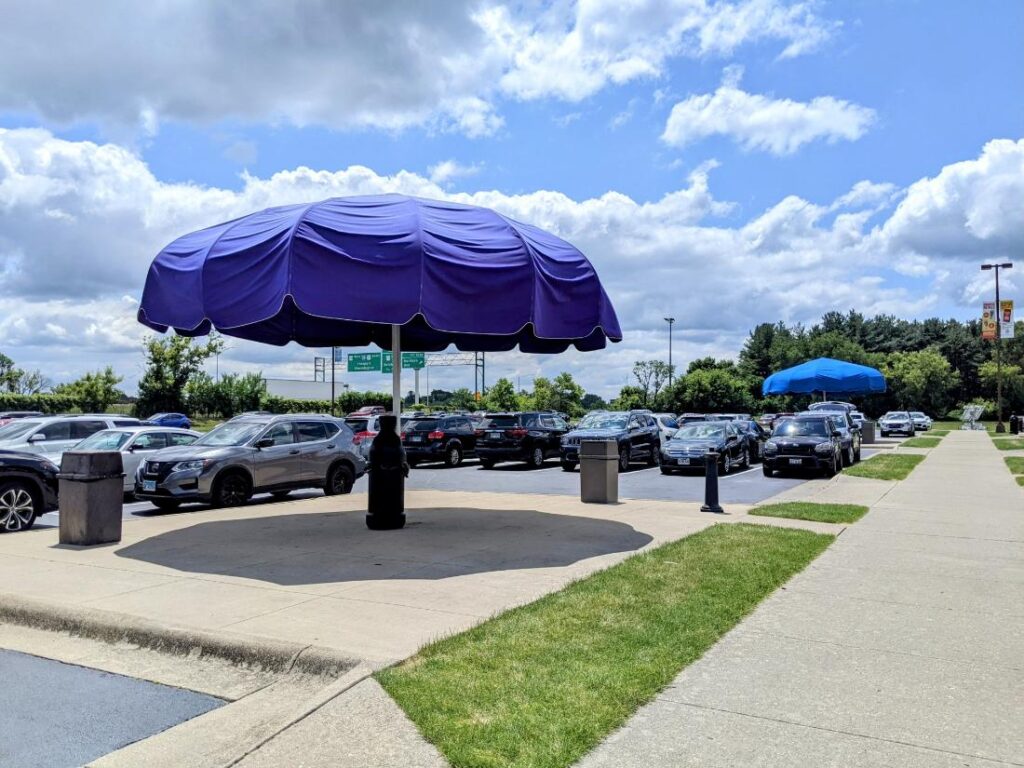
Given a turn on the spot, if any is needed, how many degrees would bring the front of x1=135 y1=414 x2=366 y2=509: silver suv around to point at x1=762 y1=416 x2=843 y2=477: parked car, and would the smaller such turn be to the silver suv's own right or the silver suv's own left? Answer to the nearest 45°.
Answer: approximately 135° to the silver suv's own left

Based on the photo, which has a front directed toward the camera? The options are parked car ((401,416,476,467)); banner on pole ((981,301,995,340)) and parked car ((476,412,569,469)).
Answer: the banner on pole

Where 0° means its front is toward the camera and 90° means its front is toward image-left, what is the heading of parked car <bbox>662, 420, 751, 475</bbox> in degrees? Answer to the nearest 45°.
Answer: approximately 45°

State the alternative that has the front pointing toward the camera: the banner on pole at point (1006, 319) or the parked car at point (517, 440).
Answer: the banner on pole

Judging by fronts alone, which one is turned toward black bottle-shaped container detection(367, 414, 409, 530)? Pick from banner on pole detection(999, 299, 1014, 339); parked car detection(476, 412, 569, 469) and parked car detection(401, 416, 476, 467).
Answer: the banner on pole

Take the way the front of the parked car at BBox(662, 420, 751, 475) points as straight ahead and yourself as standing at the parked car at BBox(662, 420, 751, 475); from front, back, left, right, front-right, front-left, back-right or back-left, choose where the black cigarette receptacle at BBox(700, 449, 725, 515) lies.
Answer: front-left

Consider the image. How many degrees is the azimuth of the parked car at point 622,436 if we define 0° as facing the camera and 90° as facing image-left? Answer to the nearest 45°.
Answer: approximately 45°

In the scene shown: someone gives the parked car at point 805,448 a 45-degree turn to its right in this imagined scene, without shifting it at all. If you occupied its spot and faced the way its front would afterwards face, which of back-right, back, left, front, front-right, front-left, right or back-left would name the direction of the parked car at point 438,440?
front-right

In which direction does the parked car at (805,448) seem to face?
toward the camera

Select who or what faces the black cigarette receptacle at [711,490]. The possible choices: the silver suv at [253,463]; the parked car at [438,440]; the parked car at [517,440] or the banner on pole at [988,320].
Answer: the banner on pole

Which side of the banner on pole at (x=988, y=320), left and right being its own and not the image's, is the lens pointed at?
front

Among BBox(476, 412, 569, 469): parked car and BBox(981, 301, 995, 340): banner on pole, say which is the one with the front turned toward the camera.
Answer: the banner on pole

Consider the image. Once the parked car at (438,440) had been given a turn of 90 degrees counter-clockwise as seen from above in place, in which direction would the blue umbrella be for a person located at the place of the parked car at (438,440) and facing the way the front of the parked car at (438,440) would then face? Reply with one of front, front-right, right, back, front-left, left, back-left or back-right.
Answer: back-right

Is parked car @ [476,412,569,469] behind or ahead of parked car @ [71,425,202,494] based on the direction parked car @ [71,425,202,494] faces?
behind

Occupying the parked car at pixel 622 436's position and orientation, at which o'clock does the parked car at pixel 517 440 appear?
the parked car at pixel 517 440 is roughly at 2 o'clock from the parked car at pixel 622 436.

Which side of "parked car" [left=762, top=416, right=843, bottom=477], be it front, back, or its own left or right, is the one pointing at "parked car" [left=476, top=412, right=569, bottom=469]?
right

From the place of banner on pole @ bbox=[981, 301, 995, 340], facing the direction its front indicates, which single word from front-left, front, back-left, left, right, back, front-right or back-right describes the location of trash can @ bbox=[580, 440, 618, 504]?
front
